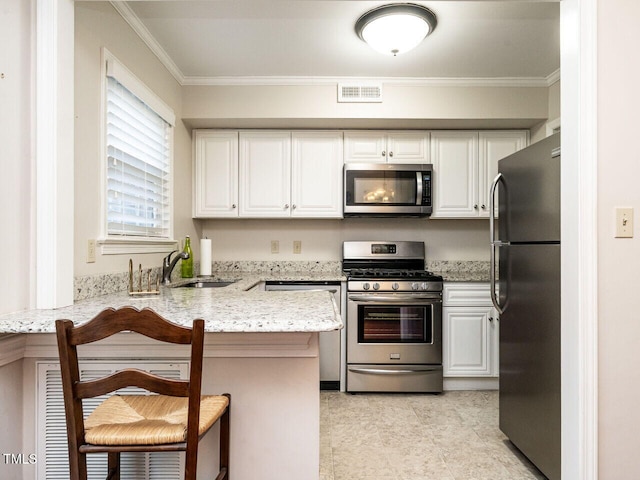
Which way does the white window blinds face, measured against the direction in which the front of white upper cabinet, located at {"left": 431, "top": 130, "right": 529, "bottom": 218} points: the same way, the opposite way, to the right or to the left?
to the left

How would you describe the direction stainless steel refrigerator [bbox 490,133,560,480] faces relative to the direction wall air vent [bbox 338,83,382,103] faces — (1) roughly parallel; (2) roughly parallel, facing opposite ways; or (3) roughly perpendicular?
roughly perpendicular

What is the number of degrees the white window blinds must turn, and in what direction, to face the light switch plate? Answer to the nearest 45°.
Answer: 0° — it already faces it

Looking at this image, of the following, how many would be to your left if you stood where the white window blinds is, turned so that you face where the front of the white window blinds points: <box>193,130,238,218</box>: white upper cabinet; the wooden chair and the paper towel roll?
2

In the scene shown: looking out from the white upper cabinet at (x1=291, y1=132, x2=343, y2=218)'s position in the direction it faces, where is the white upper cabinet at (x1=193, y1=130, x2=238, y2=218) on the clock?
the white upper cabinet at (x1=193, y1=130, x2=238, y2=218) is roughly at 3 o'clock from the white upper cabinet at (x1=291, y1=132, x2=343, y2=218).

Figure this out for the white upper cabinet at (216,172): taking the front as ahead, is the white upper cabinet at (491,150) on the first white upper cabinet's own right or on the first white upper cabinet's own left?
on the first white upper cabinet's own left
